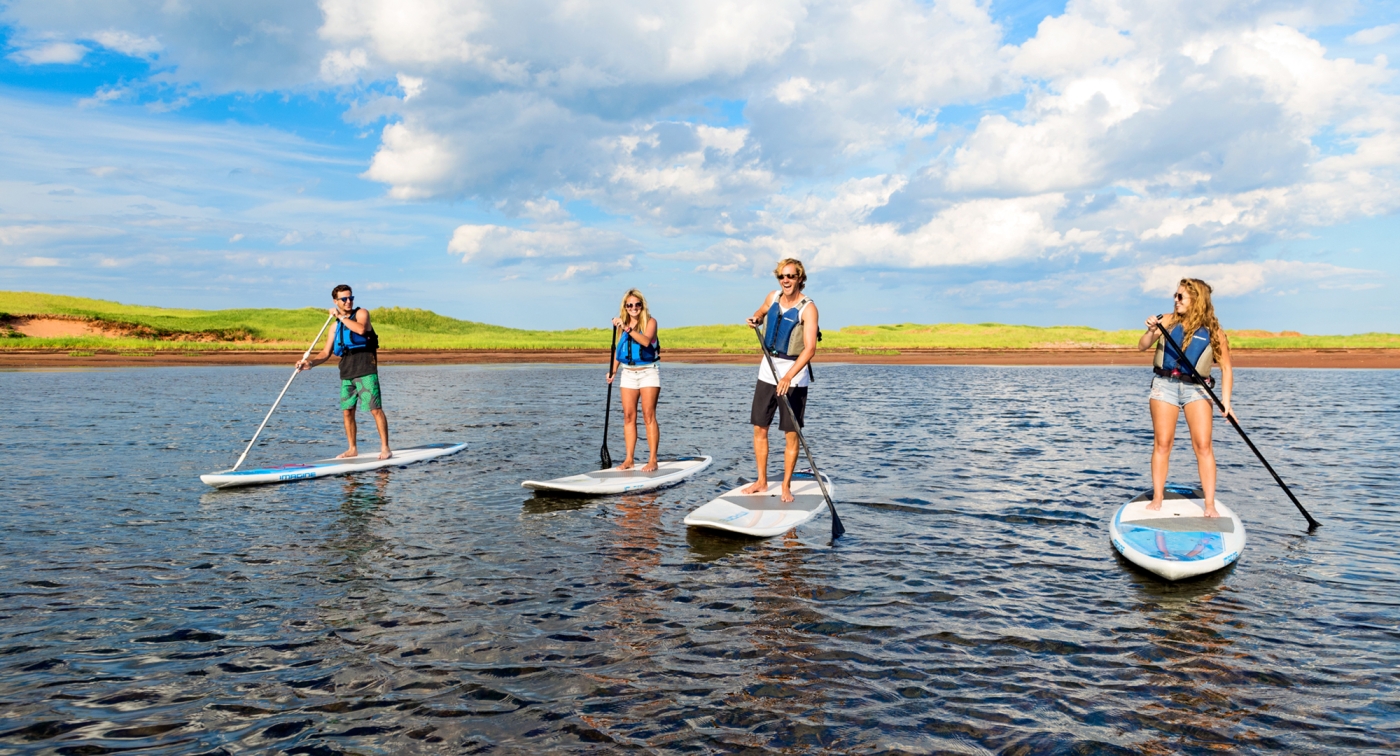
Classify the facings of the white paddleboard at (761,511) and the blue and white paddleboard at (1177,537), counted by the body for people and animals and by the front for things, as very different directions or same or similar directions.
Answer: same or similar directions

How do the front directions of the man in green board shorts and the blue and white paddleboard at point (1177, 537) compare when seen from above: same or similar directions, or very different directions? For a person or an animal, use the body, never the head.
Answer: same or similar directions

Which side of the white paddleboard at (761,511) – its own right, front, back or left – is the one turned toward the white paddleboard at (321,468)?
right

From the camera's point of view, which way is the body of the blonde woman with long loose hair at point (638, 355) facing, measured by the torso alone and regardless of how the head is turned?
toward the camera

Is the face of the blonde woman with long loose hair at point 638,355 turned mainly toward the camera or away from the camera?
toward the camera

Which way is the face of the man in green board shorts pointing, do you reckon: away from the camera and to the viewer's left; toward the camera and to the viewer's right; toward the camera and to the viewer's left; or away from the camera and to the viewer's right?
toward the camera and to the viewer's right

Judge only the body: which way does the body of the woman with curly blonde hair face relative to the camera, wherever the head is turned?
toward the camera
